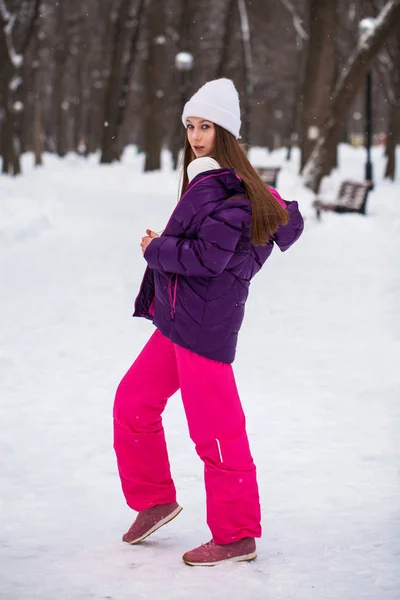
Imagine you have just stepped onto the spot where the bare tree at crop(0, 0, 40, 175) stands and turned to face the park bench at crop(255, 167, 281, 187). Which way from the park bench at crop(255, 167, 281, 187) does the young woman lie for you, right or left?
right

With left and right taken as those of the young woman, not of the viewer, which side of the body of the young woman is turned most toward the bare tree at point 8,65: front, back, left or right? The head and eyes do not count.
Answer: right

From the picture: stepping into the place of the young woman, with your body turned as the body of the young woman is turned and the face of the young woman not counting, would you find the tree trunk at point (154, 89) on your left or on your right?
on your right

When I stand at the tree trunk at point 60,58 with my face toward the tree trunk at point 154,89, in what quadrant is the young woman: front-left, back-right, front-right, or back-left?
front-right

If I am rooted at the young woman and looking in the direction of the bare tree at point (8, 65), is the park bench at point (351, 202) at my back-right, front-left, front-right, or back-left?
front-right

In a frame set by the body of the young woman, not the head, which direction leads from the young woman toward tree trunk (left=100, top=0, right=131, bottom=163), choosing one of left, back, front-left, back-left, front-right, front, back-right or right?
right

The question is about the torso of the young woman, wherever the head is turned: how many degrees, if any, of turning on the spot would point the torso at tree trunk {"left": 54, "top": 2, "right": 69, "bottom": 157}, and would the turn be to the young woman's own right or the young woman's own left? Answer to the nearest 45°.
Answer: approximately 90° to the young woman's own right

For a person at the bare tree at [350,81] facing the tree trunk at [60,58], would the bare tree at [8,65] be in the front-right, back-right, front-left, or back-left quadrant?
front-left

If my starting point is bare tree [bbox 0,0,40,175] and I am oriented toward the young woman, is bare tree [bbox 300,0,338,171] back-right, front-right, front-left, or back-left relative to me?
front-left

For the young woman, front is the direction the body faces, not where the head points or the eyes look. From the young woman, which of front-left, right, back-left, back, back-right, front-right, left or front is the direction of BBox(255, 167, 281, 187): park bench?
right

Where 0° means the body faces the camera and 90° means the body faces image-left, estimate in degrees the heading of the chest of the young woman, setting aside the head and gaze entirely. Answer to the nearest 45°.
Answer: approximately 90°

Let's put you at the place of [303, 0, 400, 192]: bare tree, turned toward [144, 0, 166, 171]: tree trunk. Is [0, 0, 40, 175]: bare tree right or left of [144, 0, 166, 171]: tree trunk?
left

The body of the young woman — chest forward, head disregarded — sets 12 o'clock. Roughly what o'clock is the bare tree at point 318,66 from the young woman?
The bare tree is roughly at 3 o'clock from the young woman.

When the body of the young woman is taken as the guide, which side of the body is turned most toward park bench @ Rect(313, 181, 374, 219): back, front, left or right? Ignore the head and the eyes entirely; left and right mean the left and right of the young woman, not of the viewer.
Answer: right

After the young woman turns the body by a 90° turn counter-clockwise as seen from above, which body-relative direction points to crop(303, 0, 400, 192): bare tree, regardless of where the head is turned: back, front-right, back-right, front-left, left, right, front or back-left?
back
